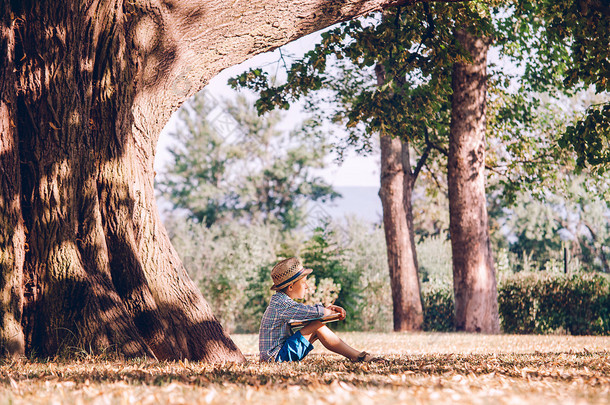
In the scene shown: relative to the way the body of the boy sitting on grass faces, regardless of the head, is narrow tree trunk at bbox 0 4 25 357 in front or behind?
behind

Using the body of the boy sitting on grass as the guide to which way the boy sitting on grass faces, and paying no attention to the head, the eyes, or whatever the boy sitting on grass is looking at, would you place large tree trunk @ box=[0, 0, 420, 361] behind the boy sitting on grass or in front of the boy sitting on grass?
behind

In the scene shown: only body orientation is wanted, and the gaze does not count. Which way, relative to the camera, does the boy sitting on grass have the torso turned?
to the viewer's right

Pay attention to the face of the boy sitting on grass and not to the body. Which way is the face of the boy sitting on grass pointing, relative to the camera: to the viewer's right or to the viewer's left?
to the viewer's right

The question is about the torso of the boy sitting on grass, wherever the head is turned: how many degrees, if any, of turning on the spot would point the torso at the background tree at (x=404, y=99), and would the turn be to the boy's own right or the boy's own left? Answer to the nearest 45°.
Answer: approximately 90° to the boy's own left

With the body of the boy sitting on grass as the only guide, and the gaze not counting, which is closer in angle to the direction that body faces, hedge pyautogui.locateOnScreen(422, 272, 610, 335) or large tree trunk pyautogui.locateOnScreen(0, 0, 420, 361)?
the hedge

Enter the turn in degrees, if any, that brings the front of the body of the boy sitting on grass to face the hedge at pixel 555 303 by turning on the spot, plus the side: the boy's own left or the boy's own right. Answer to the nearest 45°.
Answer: approximately 45° to the boy's own left
